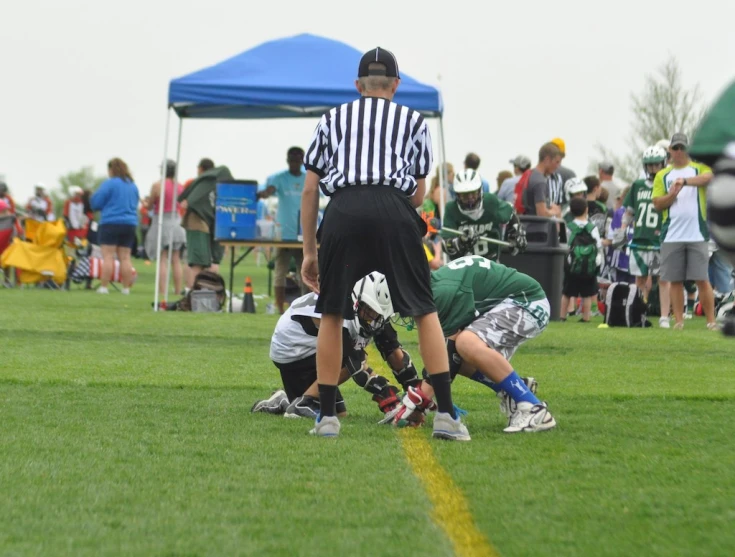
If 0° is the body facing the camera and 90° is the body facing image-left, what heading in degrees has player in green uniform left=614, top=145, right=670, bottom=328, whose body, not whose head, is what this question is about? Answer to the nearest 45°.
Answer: approximately 0°

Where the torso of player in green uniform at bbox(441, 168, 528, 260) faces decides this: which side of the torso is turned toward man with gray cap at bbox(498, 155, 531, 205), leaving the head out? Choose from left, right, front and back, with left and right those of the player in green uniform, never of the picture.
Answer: back

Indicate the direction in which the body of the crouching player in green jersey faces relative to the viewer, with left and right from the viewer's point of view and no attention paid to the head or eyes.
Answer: facing to the left of the viewer

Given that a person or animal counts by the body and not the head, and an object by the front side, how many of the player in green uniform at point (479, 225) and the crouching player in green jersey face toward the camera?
1

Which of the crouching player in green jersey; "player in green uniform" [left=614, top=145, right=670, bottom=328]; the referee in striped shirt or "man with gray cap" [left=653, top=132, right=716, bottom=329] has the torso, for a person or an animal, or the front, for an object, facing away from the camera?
the referee in striped shirt

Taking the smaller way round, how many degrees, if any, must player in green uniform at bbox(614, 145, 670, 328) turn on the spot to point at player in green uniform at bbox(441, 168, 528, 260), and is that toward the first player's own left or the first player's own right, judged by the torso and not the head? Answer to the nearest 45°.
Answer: approximately 45° to the first player's own right

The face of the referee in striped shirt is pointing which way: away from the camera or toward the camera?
away from the camera

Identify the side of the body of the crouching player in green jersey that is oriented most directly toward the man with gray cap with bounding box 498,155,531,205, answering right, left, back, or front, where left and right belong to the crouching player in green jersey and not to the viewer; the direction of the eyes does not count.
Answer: right

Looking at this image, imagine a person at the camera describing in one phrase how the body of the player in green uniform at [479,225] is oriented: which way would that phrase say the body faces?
toward the camera

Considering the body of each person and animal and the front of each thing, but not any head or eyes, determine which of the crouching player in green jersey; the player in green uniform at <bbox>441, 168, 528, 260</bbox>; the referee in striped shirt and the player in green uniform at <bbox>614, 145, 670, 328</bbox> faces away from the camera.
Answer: the referee in striped shirt

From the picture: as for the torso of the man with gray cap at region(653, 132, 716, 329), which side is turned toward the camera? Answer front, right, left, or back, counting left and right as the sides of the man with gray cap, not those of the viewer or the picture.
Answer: front

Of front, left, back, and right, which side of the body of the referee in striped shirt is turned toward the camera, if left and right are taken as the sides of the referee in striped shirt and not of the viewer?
back

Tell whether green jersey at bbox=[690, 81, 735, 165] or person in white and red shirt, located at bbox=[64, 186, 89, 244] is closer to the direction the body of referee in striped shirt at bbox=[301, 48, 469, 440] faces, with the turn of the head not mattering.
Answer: the person in white and red shirt

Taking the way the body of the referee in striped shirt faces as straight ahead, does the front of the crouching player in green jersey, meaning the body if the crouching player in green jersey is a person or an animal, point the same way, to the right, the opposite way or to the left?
to the left
